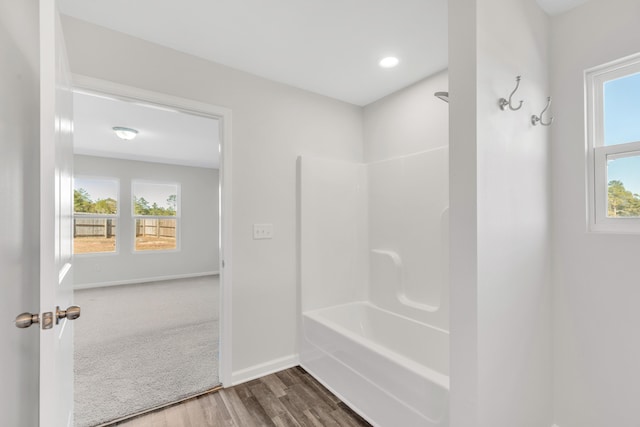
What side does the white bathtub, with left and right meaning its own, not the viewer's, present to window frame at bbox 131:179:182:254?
right

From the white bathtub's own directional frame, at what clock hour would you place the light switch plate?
The light switch plate is roughly at 2 o'clock from the white bathtub.

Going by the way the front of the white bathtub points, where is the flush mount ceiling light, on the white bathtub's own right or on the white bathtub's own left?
on the white bathtub's own right

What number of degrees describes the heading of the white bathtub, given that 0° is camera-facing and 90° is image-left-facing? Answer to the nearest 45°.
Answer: approximately 45°
